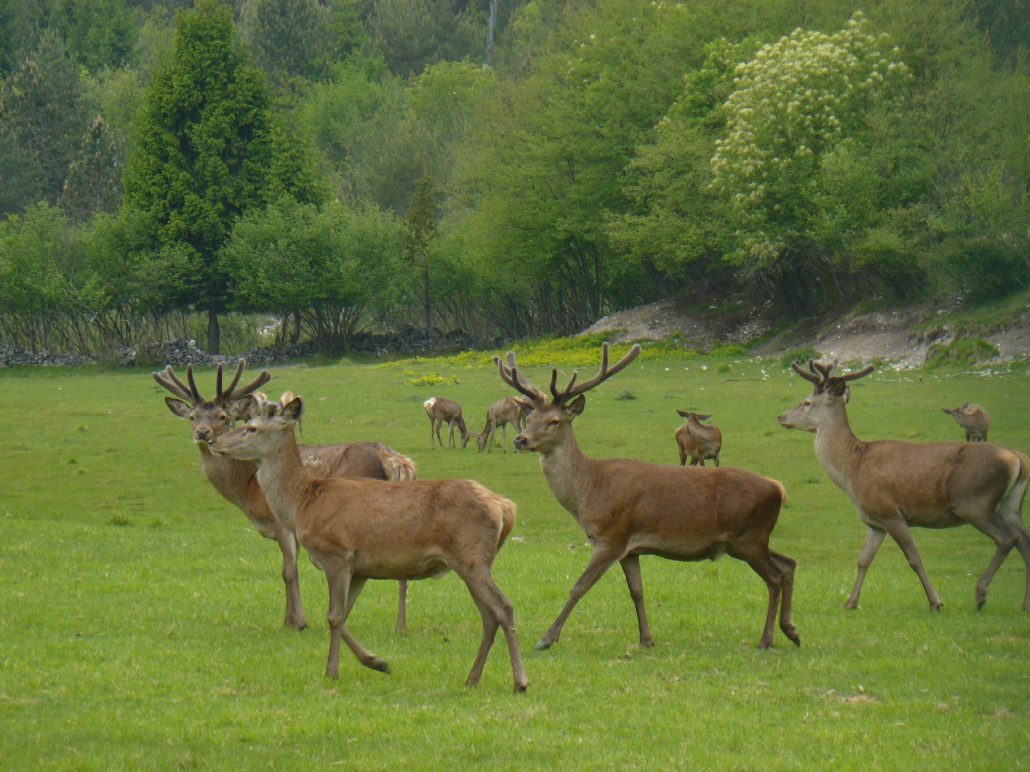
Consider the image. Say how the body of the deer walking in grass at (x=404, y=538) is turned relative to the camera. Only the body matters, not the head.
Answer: to the viewer's left

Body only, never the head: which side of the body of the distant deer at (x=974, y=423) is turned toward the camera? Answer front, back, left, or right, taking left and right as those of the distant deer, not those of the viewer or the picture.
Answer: left

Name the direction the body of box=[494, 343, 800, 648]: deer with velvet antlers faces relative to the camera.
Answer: to the viewer's left

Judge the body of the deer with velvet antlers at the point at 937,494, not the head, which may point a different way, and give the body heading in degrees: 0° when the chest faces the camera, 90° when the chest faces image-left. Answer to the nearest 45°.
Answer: approximately 90°

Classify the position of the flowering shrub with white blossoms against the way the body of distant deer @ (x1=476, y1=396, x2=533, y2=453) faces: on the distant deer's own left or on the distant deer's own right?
on the distant deer's own right

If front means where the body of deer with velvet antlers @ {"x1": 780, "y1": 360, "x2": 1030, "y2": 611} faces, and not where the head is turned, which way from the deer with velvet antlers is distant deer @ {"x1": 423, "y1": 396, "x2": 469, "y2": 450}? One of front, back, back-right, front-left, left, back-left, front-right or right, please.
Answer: front-right

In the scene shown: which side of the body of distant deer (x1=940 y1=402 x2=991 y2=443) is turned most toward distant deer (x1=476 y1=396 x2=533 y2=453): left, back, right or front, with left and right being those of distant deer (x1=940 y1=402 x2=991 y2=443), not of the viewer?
front

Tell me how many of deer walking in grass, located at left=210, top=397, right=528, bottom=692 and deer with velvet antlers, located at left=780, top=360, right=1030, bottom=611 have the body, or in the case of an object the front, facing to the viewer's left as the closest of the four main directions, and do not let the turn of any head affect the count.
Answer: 2

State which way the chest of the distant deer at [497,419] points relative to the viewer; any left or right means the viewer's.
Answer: facing to the left of the viewer

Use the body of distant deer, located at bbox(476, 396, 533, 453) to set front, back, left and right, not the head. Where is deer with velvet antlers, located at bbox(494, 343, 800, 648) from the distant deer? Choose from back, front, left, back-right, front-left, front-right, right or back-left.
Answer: left

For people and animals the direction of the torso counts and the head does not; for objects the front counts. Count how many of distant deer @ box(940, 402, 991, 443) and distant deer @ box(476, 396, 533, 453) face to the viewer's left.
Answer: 2
